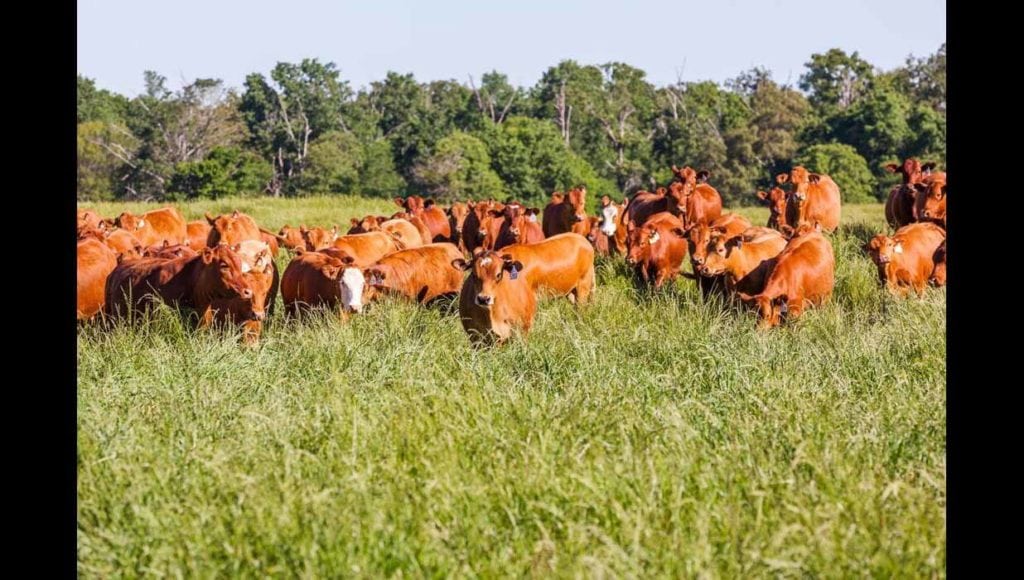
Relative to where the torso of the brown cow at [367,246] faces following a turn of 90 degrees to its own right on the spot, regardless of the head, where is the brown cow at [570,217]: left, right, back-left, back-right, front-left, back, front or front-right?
front-right

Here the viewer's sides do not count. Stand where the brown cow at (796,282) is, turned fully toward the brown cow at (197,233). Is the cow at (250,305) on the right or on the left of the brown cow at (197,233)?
left

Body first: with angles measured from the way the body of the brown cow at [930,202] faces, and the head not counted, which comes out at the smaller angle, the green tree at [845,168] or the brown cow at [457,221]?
the brown cow

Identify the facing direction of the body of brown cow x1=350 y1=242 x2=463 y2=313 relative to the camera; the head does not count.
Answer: to the viewer's left

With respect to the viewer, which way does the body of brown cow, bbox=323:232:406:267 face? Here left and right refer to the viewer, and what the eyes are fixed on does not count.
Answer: facing to the left of the viewer

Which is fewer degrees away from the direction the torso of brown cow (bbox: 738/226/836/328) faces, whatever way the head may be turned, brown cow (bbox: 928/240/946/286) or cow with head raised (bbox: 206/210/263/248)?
the cow with head raised

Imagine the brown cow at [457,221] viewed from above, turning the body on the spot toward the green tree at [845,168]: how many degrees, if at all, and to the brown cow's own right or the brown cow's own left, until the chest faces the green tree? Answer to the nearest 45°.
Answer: approximately 135° to the brown cow's own left

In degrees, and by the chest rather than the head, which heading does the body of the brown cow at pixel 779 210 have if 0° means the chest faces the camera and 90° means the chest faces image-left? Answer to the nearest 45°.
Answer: approximately 45°

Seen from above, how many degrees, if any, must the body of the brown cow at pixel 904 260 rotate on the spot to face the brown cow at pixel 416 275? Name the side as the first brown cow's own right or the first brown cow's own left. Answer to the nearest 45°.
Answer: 0° — it already faces it

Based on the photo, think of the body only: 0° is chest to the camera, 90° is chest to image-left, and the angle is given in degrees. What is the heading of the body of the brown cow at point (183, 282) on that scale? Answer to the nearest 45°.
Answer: approximately 270°

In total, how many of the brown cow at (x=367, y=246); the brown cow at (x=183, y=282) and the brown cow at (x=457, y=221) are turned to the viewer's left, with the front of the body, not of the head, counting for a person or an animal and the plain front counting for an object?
1

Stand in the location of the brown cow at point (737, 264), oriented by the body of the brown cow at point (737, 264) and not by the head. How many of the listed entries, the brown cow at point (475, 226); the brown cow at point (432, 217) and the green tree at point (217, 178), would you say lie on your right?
3
